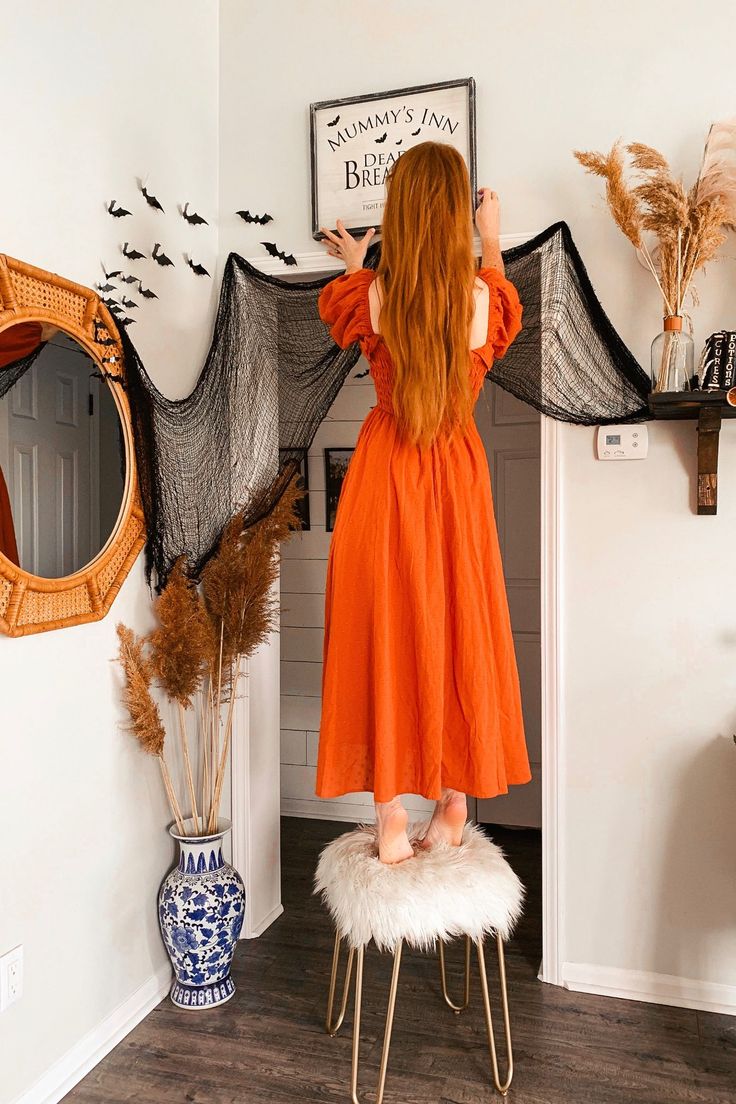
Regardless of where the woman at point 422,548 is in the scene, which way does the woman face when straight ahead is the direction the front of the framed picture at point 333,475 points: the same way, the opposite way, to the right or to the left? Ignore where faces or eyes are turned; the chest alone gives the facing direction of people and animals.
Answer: the opposite way

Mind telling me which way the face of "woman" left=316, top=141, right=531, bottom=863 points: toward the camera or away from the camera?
away from the camera

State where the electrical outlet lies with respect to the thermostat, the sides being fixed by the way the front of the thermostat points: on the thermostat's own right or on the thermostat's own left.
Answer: on the thermostat's own right

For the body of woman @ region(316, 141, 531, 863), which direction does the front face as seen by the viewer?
away from the camera

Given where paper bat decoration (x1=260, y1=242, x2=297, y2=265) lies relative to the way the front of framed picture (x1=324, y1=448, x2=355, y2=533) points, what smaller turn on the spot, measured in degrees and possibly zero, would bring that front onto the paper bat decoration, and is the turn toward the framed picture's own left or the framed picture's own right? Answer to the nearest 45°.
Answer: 0° — it already faces it

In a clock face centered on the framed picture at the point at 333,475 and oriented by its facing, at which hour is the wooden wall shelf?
The wooden wall shelf is roughly at 11 o'clock from the framed picture.

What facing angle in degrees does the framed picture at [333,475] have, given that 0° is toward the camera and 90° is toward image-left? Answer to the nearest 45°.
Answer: approximately 0°

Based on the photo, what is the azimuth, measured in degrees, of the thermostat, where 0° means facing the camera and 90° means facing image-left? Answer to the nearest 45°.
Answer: approximately 0°

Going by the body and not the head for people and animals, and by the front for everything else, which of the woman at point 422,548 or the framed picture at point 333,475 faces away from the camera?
the woman

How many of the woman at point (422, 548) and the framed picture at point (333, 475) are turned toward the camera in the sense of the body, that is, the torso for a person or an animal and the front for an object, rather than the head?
1
